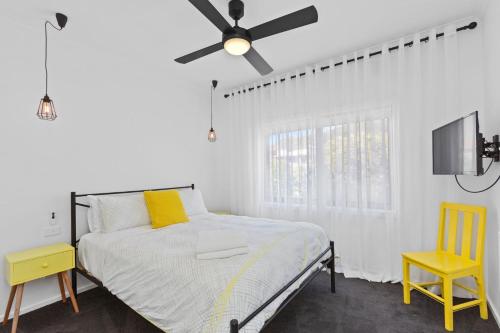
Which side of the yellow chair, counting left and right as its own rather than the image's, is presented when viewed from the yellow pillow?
front

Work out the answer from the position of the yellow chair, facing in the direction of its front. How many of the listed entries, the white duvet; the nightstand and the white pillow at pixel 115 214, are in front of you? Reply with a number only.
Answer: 3

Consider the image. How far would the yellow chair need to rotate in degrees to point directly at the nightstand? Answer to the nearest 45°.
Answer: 0° — it already faces it

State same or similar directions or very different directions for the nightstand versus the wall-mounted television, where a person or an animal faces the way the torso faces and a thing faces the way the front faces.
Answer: very different directions

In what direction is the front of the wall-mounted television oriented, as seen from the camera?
facing the viewer and to the left of the viewer

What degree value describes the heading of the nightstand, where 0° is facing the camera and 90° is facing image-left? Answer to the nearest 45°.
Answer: approximately 315°

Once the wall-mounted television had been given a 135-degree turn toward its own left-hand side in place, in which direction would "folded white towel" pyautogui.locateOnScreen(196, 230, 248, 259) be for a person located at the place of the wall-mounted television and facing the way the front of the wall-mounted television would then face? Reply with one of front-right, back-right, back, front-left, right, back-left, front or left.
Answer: back-right

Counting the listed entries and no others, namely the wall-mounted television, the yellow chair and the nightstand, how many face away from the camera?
0

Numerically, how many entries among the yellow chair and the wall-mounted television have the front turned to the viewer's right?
0

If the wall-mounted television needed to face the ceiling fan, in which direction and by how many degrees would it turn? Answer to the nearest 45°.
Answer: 0° — it already faces it

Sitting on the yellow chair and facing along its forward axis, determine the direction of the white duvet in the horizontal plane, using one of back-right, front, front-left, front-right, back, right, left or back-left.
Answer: front

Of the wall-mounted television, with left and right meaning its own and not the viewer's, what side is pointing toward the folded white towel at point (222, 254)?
front

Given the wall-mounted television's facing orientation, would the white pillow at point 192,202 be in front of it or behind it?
in front
